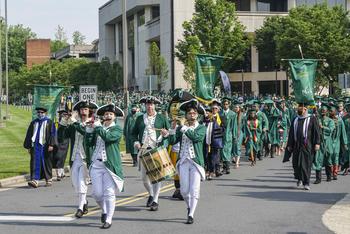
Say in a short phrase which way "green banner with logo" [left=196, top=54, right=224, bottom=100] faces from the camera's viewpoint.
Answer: facing the viewer

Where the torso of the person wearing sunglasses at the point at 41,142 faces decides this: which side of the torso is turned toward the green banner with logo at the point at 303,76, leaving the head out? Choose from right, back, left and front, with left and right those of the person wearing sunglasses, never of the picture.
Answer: left

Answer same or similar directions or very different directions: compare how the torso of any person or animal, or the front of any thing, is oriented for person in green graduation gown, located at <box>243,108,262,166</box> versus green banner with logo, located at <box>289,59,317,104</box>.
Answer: same or similar directions

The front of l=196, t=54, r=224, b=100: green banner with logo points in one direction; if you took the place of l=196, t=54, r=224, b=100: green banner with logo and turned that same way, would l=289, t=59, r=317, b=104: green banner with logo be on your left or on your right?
on your left

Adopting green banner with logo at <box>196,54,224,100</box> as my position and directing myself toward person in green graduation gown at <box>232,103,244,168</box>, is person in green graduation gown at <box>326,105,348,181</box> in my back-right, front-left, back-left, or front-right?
front-right

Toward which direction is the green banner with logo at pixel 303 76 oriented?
toward the camera

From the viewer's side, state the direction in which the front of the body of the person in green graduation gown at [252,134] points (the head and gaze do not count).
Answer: toward the camera

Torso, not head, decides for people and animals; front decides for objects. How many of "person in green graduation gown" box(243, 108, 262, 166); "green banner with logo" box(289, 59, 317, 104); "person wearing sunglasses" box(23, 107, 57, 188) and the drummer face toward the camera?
4

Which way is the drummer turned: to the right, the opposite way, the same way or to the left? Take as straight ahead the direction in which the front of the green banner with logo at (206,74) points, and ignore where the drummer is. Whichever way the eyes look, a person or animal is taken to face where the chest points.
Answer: the same way

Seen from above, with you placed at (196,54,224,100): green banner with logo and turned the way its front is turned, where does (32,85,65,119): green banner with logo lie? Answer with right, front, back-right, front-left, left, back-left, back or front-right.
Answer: right

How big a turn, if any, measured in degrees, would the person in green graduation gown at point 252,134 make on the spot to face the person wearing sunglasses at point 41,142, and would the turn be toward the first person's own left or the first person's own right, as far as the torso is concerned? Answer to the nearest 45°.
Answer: approximately 45° to the first person's own right

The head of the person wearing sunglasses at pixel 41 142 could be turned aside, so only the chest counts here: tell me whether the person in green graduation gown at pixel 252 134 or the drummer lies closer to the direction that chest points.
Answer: the drummer

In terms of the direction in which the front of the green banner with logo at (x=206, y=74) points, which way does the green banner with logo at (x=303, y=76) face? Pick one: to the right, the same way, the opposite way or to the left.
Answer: the same way

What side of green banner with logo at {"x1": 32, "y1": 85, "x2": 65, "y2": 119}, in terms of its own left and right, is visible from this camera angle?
front
